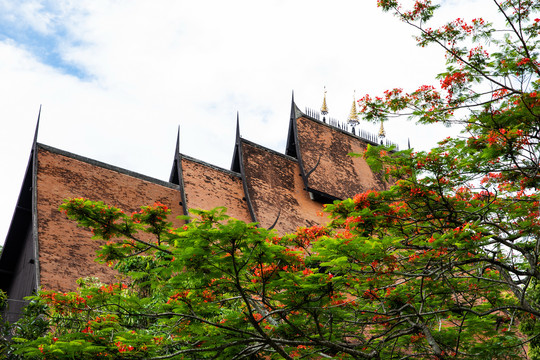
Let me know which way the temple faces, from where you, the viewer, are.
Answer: facing the viewer and to the left of the viewer

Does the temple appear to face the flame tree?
no
